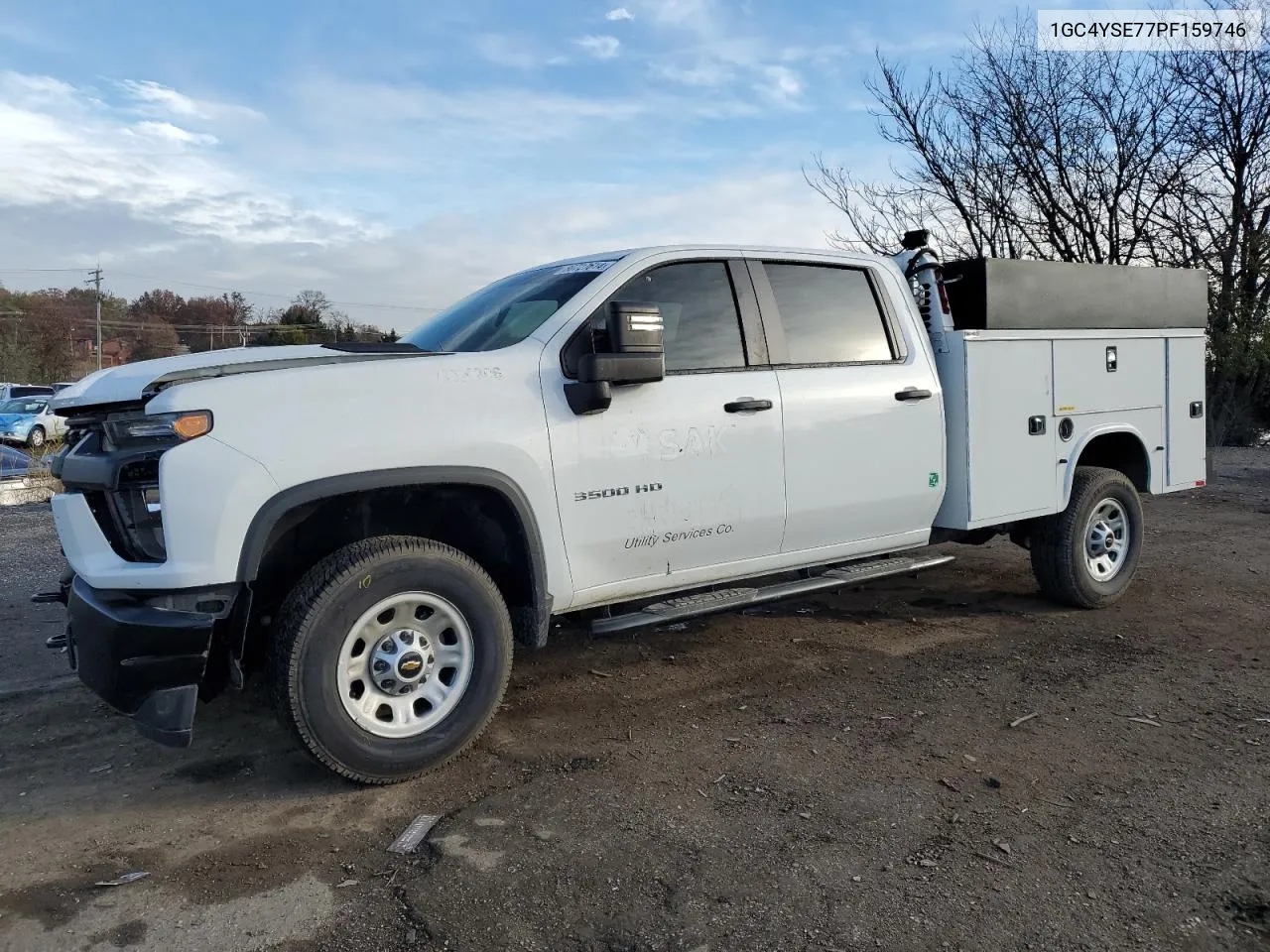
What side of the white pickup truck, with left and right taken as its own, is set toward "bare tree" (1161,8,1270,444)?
back

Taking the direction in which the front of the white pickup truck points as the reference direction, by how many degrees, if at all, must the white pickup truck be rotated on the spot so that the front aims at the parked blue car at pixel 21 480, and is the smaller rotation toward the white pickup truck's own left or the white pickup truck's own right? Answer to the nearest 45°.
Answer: approximately 90° to the white pickup truck's own right

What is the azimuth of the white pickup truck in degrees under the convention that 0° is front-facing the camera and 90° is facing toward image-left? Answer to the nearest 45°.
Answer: approximately 45°

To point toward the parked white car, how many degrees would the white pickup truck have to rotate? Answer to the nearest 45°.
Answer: approximately 90° to its right
